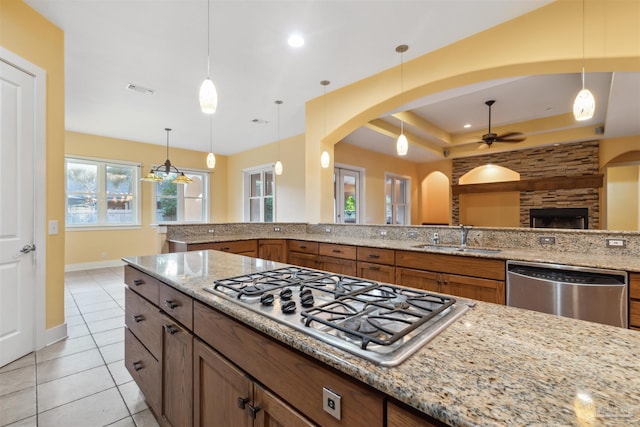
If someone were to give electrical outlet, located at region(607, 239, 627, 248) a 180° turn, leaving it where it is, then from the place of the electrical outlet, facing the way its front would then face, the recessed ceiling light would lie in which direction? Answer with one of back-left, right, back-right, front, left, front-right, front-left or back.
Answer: back-left

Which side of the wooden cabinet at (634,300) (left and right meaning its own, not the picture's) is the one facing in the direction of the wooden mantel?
back

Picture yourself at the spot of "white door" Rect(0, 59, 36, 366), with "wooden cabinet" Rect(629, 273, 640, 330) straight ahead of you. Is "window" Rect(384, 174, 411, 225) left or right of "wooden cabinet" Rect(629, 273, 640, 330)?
left

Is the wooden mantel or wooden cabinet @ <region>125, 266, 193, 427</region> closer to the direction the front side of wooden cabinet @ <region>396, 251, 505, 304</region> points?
the wooden cabinet

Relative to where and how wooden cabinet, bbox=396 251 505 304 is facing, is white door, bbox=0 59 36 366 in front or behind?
in front

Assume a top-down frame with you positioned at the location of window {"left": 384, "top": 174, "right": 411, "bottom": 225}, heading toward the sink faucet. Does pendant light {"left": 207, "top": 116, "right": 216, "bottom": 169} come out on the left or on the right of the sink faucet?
right

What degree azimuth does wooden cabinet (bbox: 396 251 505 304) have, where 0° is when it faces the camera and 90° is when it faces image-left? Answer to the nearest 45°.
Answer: approximately 45°

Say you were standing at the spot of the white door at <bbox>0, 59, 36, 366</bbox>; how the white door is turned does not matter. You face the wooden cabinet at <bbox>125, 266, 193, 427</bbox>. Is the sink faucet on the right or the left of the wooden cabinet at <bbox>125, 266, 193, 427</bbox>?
left

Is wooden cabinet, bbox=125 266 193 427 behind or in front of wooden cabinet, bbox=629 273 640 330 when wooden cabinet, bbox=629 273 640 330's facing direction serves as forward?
in front

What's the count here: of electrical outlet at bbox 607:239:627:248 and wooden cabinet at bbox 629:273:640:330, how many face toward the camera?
2

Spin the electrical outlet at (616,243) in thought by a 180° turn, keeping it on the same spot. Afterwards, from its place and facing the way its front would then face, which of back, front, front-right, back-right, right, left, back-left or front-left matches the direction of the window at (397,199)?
front-left

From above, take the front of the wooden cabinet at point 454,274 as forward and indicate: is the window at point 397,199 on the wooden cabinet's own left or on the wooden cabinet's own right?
on the wooden cabinet's own right

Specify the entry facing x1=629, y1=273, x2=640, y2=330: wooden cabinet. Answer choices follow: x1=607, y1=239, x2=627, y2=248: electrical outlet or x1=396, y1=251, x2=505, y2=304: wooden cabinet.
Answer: the electrical outlet
